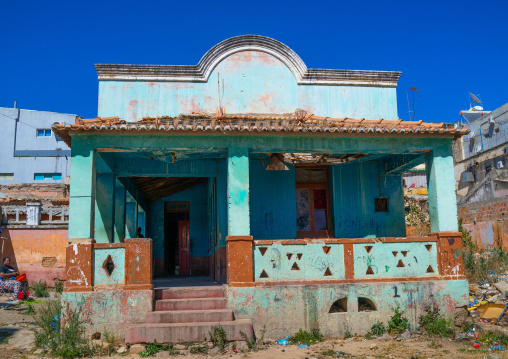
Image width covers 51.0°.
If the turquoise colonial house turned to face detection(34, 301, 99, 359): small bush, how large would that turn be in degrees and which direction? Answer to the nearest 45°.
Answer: approximately 90° to its right

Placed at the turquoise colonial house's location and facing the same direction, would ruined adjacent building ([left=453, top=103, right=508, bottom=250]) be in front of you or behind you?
behind

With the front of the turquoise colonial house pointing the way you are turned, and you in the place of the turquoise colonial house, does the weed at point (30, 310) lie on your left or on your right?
on your right

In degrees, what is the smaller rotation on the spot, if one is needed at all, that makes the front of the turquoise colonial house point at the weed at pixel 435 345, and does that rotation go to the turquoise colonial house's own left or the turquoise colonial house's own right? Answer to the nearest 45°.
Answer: approximately 90° to the turquoise colonial house's own left

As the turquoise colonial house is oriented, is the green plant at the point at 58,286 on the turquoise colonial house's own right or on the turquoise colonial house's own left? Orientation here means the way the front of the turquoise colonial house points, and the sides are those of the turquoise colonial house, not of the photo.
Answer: on the turquoise colonial house's own right

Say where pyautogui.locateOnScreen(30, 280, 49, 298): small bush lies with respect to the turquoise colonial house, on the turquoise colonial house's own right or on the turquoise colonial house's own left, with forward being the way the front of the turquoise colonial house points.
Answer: on the turquoise colonial house's own right

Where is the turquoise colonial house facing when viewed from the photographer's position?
facing the viewer
